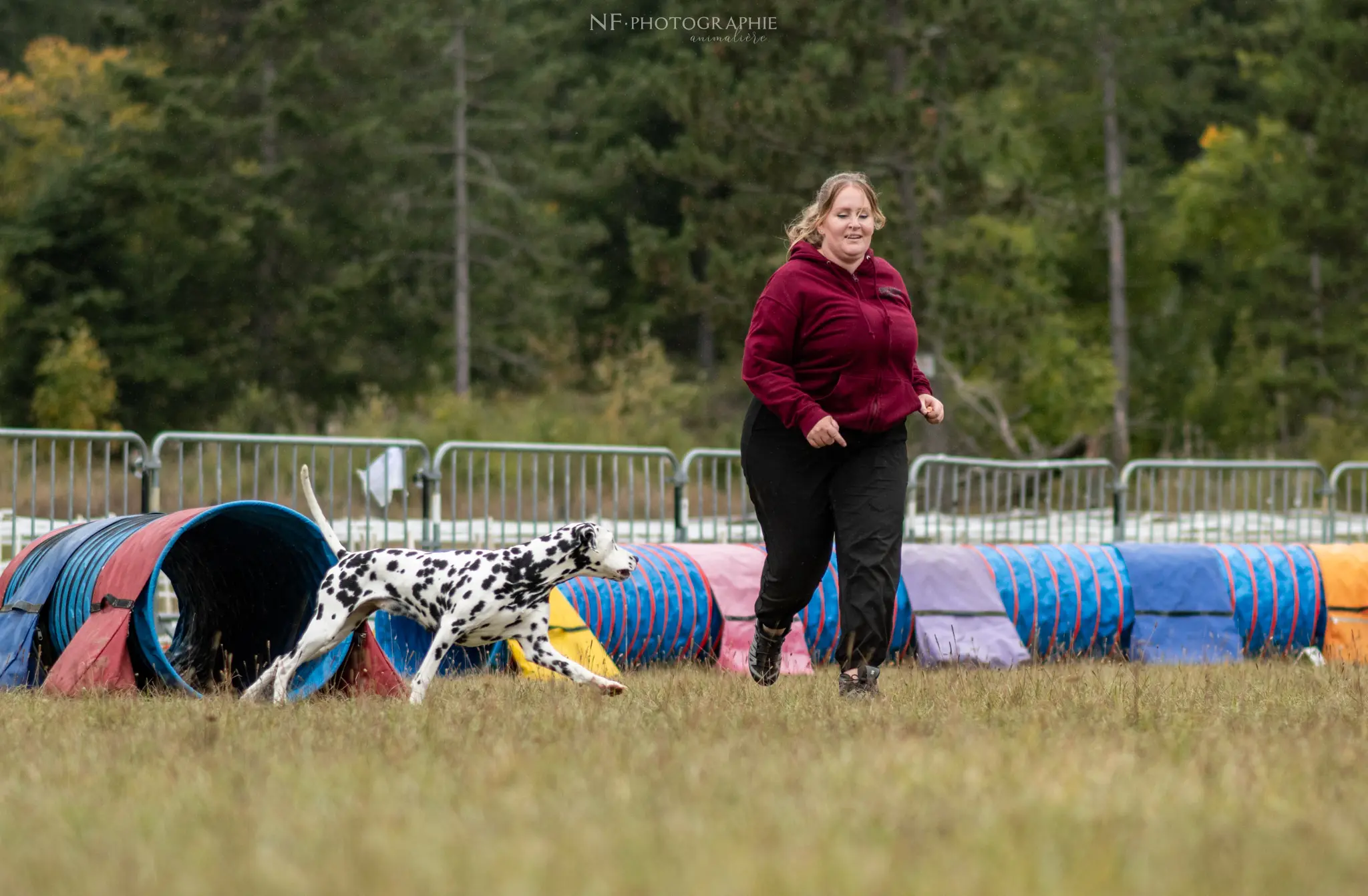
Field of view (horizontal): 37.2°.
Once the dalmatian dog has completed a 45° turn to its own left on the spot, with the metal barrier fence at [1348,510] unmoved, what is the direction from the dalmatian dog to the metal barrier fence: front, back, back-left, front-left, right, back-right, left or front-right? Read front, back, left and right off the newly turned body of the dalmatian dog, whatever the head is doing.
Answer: front

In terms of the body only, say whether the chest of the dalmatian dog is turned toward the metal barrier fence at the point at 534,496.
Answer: no

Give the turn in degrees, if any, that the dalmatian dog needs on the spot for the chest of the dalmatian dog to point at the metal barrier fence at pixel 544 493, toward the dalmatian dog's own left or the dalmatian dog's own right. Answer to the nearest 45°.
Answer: approximately 90° to the dalmatian dog's own left

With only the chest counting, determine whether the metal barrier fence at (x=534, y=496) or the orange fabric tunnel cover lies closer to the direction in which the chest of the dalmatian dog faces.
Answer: the orange fabric tunnel cover

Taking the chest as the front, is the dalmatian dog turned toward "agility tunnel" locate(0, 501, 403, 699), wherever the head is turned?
no

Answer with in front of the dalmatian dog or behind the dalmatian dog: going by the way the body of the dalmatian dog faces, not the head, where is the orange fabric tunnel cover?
in front

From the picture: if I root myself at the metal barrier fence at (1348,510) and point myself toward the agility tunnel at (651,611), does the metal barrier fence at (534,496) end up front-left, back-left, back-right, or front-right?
front-right

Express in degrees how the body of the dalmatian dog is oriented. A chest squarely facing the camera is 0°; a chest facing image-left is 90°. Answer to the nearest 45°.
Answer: approximately 270°

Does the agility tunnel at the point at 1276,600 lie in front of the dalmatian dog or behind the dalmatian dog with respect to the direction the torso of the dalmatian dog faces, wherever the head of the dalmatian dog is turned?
in front

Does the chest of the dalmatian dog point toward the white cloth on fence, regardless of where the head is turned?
no

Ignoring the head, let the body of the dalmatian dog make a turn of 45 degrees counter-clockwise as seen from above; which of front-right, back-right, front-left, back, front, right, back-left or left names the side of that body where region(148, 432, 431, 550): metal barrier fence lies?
front-left

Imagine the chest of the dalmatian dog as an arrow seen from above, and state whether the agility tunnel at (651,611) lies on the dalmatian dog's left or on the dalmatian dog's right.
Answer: on the dalmatian dog's left

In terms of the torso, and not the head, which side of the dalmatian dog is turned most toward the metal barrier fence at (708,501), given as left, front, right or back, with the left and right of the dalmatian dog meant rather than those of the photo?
left
